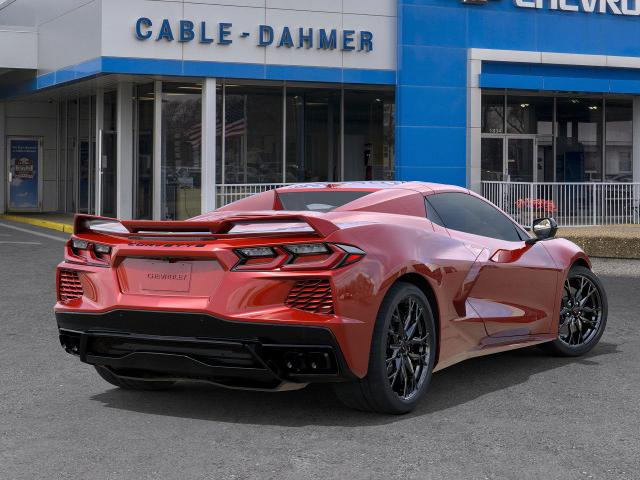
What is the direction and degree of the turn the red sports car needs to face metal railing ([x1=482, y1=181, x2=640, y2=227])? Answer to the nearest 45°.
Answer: approximately 45° to its left

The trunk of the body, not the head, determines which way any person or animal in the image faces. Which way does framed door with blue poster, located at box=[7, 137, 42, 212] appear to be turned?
toward the camera

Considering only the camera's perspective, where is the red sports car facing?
facing away from the viewer and to the right of the viewer

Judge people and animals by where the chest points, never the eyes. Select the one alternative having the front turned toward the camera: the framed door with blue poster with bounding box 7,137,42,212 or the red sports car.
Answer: the framed door with blue poster

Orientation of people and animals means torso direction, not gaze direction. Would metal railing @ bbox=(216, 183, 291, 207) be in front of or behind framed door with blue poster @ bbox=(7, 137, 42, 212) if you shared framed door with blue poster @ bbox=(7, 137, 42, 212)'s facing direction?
in front

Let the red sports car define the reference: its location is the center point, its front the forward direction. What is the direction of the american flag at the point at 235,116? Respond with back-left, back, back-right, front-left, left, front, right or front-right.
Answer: front-left

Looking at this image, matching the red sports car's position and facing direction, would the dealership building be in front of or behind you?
in front

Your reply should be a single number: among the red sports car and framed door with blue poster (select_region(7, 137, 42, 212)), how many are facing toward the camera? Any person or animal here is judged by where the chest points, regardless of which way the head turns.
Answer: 1

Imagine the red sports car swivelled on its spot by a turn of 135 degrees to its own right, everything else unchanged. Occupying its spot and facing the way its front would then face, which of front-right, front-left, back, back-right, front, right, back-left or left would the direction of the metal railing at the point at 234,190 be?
back
